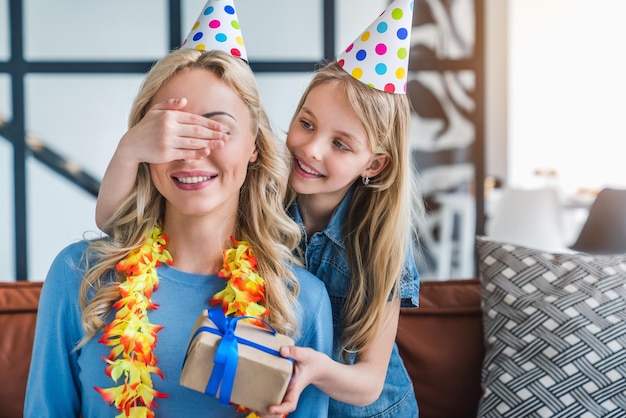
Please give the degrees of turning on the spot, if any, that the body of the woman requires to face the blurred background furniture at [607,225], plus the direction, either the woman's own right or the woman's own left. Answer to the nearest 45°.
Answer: approximately 135° to the woman's own left

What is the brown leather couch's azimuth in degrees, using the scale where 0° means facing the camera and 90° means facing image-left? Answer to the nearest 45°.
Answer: approximately 0°

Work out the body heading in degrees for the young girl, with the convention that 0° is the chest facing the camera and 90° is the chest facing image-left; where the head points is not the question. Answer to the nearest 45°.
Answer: approximately 45°

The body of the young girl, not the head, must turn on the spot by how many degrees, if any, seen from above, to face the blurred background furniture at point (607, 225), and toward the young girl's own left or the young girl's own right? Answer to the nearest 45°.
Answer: approximately 180°

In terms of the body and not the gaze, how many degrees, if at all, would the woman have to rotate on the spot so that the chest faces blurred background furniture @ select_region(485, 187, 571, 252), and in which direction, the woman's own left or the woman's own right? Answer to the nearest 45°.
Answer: approximately 135° to the woman's own left

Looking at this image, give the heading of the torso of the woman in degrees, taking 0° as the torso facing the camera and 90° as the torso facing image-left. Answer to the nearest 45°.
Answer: approximately 0°
